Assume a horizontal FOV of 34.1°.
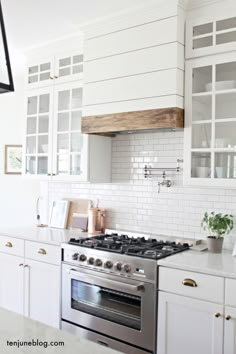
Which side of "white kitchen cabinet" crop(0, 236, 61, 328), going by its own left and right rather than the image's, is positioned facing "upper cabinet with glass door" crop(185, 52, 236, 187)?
left

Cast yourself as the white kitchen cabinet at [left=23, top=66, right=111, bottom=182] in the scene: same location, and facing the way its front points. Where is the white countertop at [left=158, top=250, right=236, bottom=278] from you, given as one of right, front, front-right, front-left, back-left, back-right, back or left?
left

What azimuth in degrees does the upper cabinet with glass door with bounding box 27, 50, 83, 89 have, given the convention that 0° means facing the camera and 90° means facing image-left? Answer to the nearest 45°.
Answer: approximately 45°

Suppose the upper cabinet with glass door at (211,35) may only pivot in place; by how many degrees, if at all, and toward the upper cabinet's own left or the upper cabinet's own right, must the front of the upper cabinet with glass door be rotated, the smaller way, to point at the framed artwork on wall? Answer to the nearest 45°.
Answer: approximately 90° to the upper cabinet's own right

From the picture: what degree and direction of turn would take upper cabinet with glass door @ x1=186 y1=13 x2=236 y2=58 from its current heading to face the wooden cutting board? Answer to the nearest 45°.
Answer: approximately 90° to its right

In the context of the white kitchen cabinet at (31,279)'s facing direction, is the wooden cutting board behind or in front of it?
behind

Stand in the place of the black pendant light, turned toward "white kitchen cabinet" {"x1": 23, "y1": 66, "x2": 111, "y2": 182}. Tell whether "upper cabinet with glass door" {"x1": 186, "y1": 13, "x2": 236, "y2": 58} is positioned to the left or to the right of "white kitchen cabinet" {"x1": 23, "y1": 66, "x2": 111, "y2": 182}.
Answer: right
